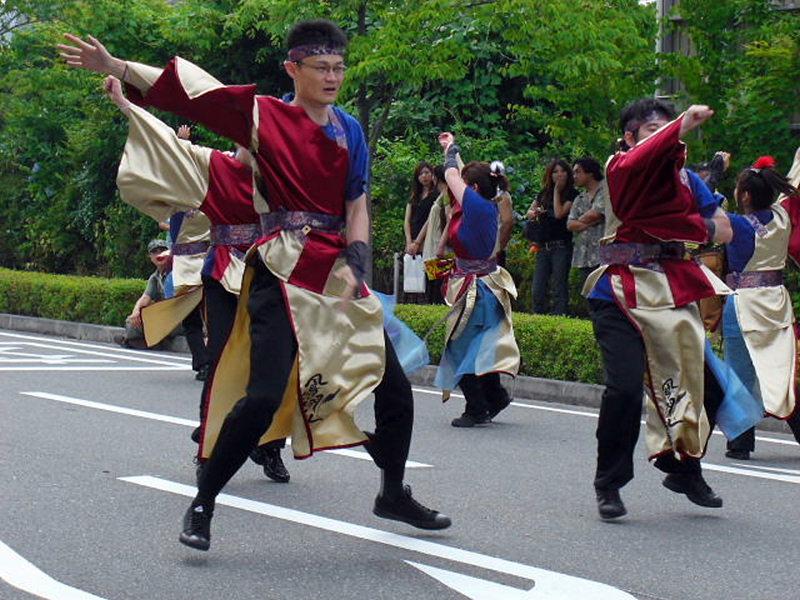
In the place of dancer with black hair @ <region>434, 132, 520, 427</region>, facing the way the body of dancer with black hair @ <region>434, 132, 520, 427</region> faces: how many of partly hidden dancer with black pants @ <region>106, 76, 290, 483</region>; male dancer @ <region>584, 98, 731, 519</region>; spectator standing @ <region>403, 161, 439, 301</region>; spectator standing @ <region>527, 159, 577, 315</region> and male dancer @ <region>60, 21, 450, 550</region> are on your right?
2

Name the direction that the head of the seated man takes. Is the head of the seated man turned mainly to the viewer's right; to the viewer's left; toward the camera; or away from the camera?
toward the camera

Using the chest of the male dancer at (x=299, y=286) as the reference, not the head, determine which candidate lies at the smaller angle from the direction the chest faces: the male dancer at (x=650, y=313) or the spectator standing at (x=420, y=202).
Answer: the male dancer

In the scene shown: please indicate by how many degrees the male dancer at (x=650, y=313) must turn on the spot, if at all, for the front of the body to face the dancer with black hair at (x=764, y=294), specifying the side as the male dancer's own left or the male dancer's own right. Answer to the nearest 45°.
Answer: approximately 135° to the male dancer's own left

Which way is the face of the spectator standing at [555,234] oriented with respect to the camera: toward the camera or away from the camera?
toward the camera

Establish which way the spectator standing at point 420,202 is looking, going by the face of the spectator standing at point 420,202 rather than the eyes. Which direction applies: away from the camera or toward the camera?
toward the camera

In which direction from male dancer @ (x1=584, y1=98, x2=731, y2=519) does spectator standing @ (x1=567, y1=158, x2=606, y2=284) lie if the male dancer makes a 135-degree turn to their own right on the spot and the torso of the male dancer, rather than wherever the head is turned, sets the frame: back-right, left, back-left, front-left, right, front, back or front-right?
right

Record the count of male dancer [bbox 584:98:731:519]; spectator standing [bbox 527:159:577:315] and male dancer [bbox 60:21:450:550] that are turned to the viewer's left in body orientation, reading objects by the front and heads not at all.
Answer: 0

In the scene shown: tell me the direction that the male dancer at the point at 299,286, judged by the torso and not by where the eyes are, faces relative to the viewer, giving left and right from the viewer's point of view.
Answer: facing the viewer and to the right of the viewer

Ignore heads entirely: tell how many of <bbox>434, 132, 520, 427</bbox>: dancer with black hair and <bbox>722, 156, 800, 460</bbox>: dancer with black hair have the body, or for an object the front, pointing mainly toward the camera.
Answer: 0

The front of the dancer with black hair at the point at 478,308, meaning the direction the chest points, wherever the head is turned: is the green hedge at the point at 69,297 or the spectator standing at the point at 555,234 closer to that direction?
the green hedge

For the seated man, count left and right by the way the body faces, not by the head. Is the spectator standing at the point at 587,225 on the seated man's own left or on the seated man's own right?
on the seated man's own left

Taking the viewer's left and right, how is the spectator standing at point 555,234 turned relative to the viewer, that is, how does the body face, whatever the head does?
facing the viewer
